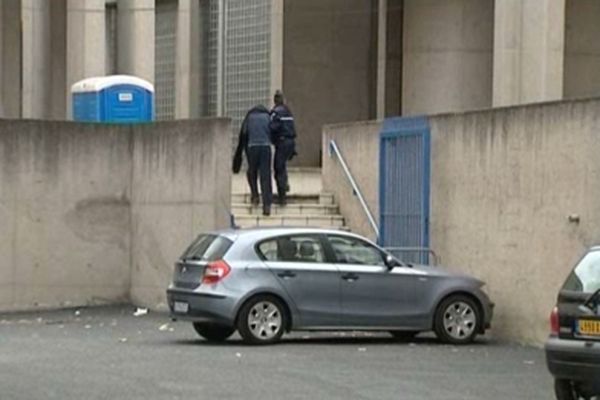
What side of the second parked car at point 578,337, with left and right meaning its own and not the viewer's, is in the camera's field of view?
back

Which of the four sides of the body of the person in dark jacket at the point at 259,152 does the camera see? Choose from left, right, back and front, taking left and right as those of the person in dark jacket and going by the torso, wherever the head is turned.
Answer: back

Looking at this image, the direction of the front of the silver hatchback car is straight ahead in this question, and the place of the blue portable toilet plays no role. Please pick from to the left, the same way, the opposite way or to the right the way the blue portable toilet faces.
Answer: to the right

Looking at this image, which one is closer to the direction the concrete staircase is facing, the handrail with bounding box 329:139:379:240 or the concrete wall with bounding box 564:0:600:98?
the handrail

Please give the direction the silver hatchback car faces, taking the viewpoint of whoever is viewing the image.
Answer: facing away from the viewer and to the right of the viewer

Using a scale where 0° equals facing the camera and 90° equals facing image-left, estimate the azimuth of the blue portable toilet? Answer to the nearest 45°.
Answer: approximately 315°

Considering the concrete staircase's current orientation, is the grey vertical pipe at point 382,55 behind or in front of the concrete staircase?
behind

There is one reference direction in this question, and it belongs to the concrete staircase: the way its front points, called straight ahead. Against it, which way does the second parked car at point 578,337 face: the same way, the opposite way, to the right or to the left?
the opposite way
